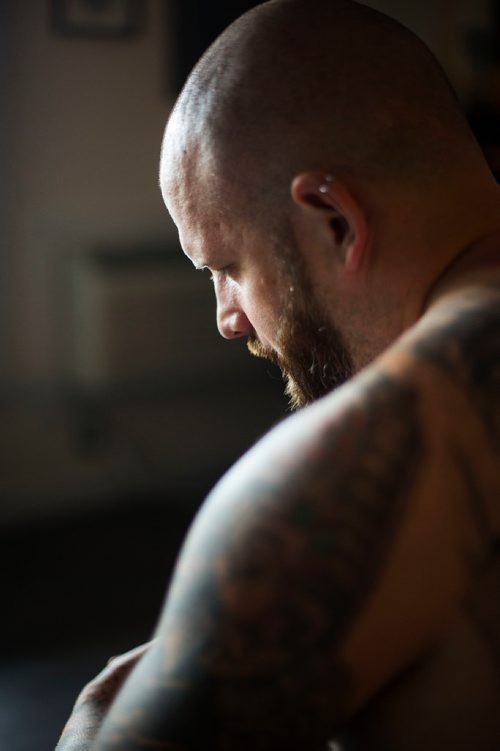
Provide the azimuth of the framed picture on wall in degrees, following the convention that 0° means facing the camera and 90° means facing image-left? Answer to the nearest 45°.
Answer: approximately 0°

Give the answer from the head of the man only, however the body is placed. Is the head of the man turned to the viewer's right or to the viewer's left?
to the viewer's left

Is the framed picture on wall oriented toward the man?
yes

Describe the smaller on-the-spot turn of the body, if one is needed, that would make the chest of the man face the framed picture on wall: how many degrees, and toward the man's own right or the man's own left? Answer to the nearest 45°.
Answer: approximately 45° to the man's own right

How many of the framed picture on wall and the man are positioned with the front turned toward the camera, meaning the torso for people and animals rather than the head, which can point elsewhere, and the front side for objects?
1

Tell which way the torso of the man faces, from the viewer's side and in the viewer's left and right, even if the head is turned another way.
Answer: facing away from the viewer and to the left of the viewer
